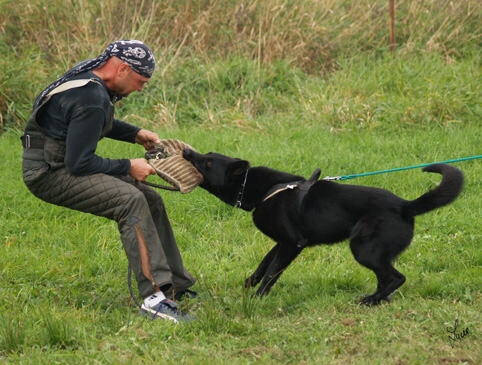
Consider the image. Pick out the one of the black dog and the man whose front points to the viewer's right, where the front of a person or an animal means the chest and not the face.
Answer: the man

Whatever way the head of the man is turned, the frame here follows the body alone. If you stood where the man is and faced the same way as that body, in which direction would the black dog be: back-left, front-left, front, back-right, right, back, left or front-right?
front

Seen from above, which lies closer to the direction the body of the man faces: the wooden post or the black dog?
the black dog

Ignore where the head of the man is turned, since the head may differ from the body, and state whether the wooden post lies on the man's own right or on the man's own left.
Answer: on the man's own left

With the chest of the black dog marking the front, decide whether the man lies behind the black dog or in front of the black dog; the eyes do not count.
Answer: in front

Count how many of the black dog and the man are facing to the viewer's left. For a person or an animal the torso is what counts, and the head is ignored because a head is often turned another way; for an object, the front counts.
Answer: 1

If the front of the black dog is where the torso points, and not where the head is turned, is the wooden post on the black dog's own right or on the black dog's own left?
on the black dog's own right

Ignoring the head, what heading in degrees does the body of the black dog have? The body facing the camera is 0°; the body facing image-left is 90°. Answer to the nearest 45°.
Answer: approximately 90°

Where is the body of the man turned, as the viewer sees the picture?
to the viewer's right

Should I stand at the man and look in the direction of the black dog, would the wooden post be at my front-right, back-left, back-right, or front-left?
front-left

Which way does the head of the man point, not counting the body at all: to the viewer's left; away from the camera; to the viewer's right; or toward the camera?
to the viewer's right

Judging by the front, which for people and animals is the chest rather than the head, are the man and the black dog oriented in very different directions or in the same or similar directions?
very different directions
